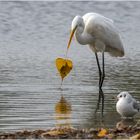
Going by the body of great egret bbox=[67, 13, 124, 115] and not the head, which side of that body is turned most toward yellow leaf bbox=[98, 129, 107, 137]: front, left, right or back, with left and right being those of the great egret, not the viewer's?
left

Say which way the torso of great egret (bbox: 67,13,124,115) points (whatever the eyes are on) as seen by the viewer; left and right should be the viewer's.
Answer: facing to the left of the viewer

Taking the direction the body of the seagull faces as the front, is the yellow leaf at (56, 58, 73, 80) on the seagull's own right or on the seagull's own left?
on the seagull's own right
